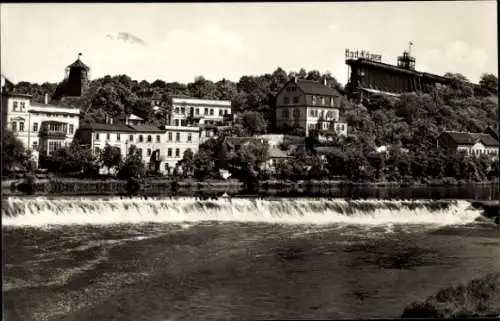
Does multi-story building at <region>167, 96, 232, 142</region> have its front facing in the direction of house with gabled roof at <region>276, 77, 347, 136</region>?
no

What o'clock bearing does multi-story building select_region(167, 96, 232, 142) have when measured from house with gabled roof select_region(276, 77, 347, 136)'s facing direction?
The multi-story building is roughly at 4 o'clock from the house with gabled roof.

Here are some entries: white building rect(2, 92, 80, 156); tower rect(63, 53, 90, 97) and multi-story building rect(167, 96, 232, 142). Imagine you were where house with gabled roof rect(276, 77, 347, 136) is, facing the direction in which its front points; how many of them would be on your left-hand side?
0

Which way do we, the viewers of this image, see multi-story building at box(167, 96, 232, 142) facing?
facing the viewer

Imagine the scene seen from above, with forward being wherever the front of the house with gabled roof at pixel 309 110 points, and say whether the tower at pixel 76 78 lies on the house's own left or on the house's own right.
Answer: on the house's own right

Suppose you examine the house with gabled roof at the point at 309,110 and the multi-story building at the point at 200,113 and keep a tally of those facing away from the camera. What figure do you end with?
0

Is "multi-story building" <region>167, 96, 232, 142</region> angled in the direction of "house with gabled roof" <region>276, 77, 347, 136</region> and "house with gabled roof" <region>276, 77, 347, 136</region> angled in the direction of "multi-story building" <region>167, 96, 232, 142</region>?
no

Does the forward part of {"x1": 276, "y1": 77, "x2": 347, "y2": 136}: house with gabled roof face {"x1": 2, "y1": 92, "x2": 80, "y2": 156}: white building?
no

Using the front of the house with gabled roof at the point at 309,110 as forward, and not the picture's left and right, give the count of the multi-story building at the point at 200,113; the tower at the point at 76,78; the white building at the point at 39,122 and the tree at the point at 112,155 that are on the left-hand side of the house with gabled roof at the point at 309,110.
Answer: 0

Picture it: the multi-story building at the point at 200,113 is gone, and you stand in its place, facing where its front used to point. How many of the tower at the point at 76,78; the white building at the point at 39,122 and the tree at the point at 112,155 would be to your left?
0

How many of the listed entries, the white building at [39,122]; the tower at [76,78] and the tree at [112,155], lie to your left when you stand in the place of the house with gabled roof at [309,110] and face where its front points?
0
